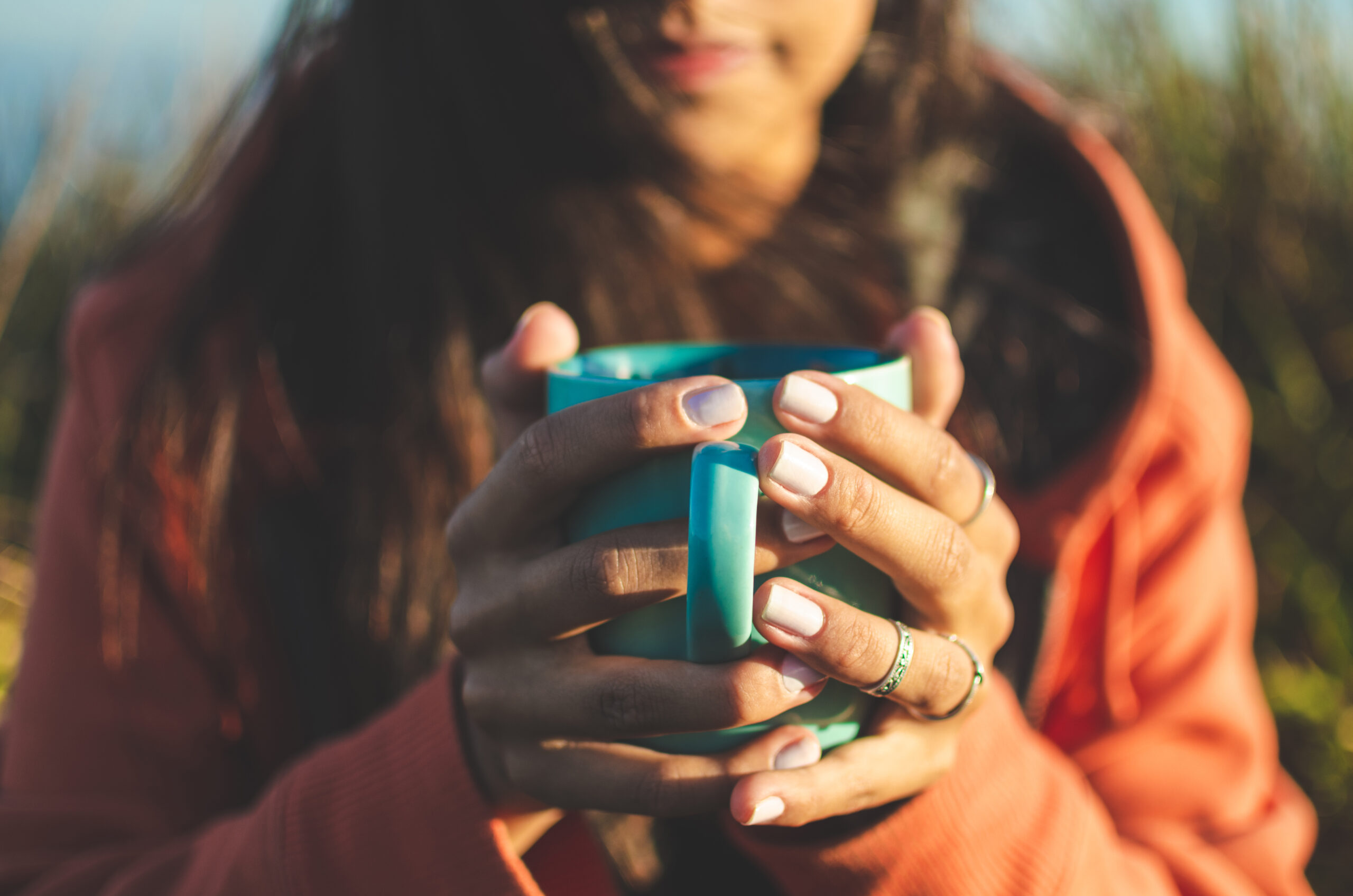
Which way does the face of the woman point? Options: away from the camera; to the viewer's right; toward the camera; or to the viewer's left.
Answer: toward the camera

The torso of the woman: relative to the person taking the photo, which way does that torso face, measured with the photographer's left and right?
facing the viewer
